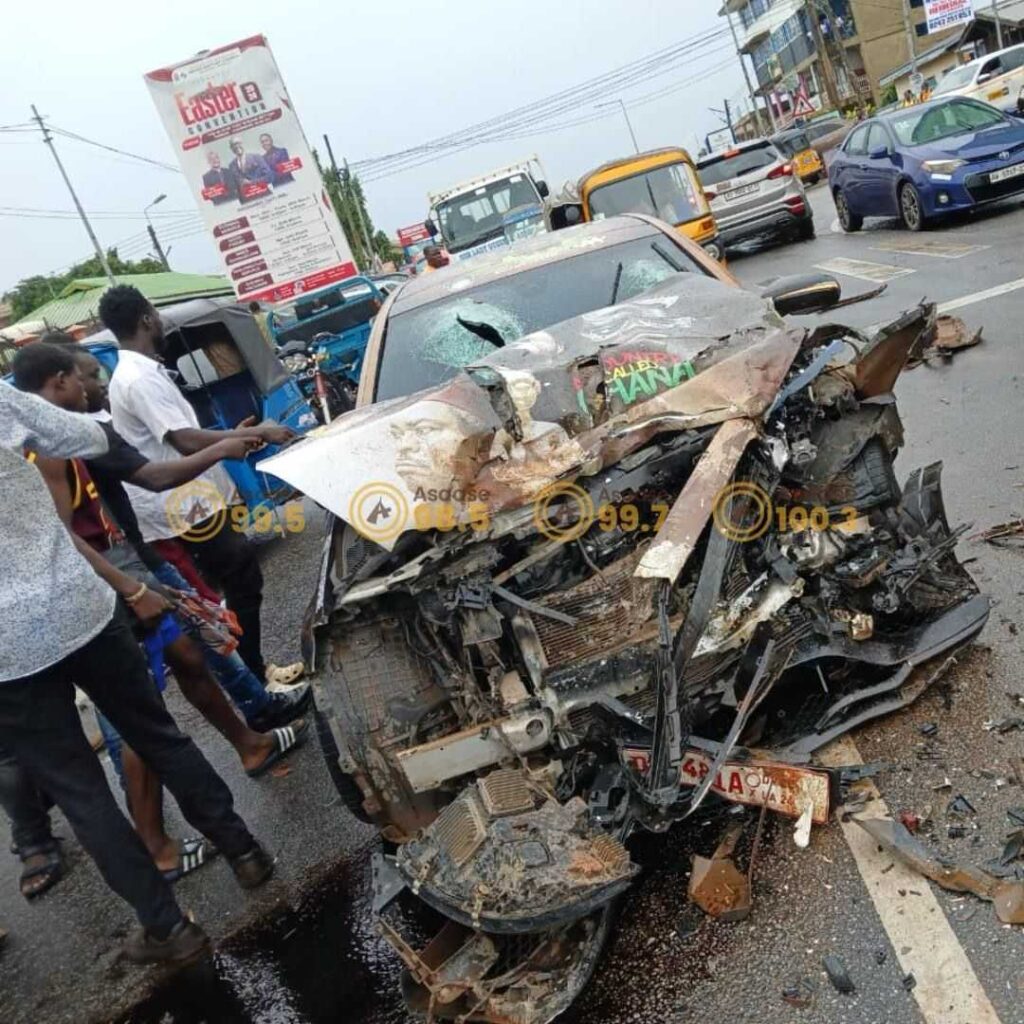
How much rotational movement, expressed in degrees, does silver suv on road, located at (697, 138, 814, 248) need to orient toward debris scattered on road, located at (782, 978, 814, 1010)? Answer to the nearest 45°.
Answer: approximately 180°

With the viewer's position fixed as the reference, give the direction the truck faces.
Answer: facing the viewer

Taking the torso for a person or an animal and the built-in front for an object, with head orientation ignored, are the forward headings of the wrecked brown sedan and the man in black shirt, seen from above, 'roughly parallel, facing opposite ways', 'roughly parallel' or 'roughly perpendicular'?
roughly perpendicular

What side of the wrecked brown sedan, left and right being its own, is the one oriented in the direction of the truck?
back

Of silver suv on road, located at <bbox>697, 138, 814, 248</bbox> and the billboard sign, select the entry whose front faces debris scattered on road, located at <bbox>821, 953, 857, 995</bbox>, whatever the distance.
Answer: the billboard sign

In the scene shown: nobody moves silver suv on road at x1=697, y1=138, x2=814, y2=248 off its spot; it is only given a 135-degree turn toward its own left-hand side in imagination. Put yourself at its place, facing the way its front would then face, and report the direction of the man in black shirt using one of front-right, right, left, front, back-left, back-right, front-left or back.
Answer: front-left

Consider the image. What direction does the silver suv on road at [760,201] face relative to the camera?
away from the camera

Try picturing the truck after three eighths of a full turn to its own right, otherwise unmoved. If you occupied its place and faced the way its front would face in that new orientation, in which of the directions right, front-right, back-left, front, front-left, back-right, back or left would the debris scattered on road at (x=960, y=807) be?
back-left

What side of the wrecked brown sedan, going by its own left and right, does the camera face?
front

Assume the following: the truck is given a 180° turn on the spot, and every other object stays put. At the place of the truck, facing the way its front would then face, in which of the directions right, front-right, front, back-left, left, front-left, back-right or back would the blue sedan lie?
back-right

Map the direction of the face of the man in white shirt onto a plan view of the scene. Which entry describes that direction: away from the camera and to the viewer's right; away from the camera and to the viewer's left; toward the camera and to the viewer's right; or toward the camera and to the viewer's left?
away from the camera and to the viewer's right

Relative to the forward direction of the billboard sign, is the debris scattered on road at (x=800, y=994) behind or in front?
in front
